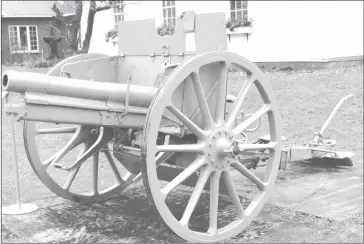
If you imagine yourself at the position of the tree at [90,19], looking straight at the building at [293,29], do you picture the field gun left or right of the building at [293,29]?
right

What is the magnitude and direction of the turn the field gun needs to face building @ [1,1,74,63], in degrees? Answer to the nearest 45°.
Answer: approximately 135° to its right

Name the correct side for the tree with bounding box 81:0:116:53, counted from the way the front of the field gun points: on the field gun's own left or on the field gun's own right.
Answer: on the field gun's own right

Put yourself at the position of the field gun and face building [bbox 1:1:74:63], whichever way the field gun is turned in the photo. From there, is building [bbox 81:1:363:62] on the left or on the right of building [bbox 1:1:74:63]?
right

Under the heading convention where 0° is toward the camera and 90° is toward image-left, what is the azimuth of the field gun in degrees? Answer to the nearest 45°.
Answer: approximately 45°

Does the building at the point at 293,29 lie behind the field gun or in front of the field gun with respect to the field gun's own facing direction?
behind
